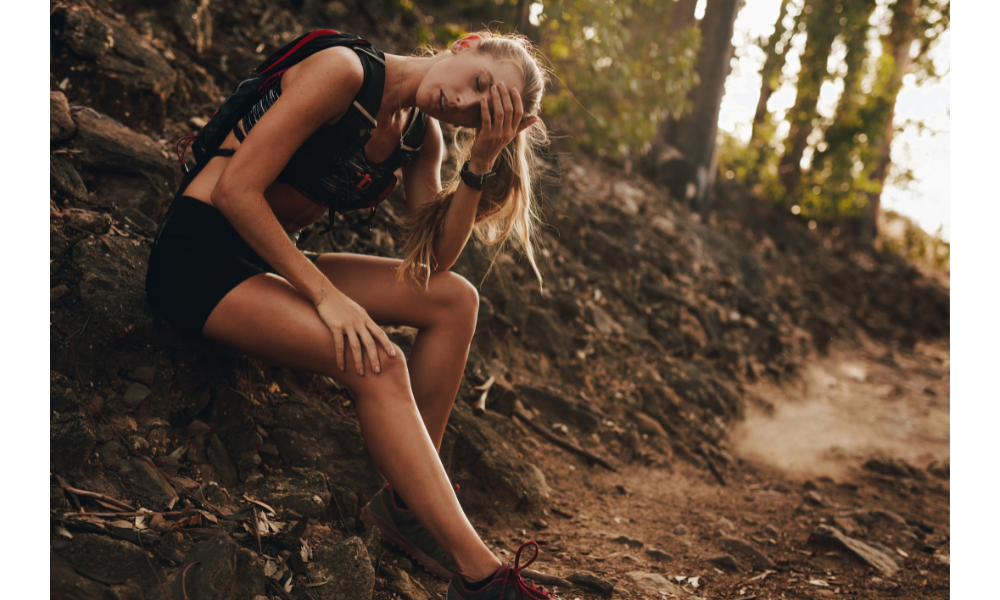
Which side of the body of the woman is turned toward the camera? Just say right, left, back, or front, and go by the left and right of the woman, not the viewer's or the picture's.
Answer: right

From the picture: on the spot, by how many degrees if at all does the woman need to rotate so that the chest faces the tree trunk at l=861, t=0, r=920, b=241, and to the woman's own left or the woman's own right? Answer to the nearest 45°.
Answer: approximately 45° to the woman's own left

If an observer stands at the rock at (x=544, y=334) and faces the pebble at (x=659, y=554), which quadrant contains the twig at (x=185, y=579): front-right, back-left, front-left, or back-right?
front-right

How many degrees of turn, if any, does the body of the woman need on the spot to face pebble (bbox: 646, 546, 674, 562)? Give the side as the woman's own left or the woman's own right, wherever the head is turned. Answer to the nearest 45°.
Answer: approximately 45° to the woman's own left

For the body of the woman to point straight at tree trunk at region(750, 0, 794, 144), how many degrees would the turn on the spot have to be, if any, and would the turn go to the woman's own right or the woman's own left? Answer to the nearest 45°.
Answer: approximately 45° to the woman's own left
